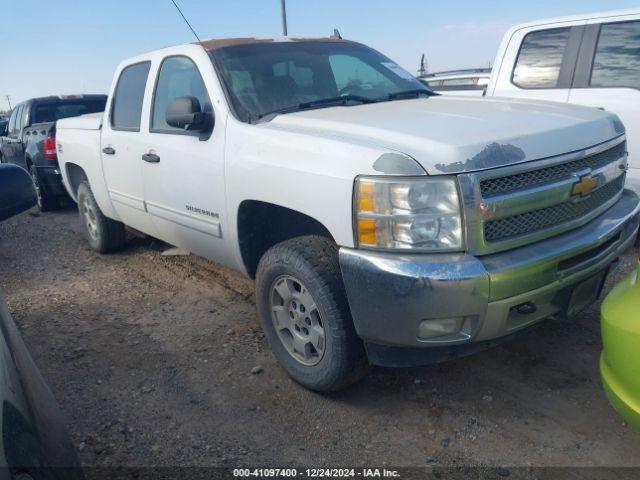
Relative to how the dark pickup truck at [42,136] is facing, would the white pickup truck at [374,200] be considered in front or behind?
behind

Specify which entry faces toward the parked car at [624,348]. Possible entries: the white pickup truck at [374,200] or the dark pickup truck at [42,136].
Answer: the white pickup truck

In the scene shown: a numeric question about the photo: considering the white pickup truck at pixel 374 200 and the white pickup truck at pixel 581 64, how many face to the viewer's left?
0

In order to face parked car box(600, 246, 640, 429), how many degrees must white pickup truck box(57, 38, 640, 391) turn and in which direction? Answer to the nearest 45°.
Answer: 0° — it already faces it

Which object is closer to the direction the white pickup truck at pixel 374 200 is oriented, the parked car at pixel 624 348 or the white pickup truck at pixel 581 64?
the parked car

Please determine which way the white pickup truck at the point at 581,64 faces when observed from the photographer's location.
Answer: facing the viewer and to the right of the viewer

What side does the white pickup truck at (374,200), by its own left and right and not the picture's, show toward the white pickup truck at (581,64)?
left

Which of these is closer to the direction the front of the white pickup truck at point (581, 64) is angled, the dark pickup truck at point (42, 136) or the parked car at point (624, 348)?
the parked car

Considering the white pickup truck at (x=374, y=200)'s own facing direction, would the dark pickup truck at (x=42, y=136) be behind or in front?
behind

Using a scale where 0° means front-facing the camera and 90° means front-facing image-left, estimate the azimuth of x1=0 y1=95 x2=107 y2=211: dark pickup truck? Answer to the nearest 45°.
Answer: approximately 135°

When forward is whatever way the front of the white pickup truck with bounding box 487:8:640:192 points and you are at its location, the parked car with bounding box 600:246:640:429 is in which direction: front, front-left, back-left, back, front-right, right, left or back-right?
front-right

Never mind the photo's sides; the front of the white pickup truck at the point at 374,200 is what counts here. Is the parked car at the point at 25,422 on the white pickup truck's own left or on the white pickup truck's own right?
on the white pickup truck's own right
